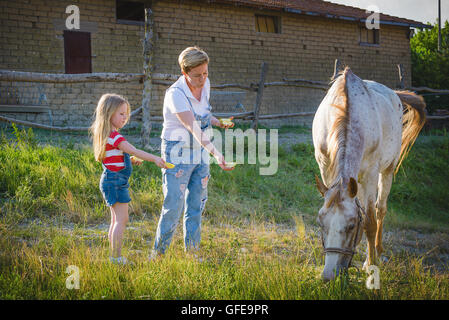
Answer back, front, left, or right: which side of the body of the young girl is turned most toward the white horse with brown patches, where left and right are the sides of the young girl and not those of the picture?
front

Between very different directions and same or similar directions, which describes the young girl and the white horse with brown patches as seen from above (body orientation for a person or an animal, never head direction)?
very different directions

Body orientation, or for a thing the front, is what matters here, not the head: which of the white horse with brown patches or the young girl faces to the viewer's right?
the young girl

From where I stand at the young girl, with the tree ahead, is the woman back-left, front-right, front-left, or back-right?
front-right

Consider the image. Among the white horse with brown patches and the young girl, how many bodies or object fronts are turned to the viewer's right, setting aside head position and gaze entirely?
1

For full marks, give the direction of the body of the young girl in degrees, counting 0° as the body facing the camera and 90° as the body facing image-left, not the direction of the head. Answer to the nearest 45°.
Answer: approximately 270°

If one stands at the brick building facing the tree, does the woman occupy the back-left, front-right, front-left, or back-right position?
back-right

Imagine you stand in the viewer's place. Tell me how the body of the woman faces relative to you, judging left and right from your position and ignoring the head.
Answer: facing the viewer and to the right of the viewer

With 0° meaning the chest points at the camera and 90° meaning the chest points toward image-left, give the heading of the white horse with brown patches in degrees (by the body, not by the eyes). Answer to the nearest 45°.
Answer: approximately 45°

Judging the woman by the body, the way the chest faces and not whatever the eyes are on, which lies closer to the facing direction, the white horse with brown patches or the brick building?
the white horse with brown patches

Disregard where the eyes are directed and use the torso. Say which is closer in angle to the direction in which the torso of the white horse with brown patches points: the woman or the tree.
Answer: the woman

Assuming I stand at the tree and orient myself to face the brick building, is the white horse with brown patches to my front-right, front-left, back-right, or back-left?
front-left

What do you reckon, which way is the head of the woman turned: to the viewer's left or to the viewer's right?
to the viewer's right

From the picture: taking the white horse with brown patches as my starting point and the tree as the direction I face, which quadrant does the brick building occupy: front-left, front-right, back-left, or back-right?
front-left
